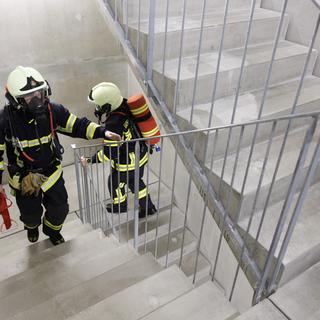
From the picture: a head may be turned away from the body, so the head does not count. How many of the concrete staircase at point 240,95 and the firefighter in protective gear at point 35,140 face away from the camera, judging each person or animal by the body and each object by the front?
0

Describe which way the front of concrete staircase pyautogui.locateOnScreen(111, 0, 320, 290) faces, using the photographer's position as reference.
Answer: facing the viewer and to the right of the viewer

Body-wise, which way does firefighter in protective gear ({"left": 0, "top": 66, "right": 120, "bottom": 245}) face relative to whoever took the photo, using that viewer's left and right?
facing the viewer

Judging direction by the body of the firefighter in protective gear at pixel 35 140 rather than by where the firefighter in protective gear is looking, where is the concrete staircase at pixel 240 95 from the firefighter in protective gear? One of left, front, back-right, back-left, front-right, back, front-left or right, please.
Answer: left
